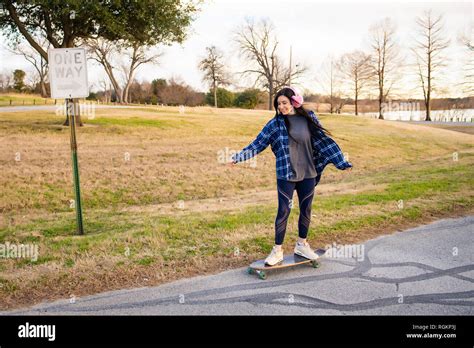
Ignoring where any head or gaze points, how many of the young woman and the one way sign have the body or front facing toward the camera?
2

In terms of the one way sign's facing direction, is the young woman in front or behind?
in front

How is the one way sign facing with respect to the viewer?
toward the camera

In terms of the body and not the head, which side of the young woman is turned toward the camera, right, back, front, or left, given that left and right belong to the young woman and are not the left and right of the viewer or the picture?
front

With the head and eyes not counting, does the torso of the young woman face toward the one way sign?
no

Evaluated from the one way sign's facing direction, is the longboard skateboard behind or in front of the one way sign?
in front
